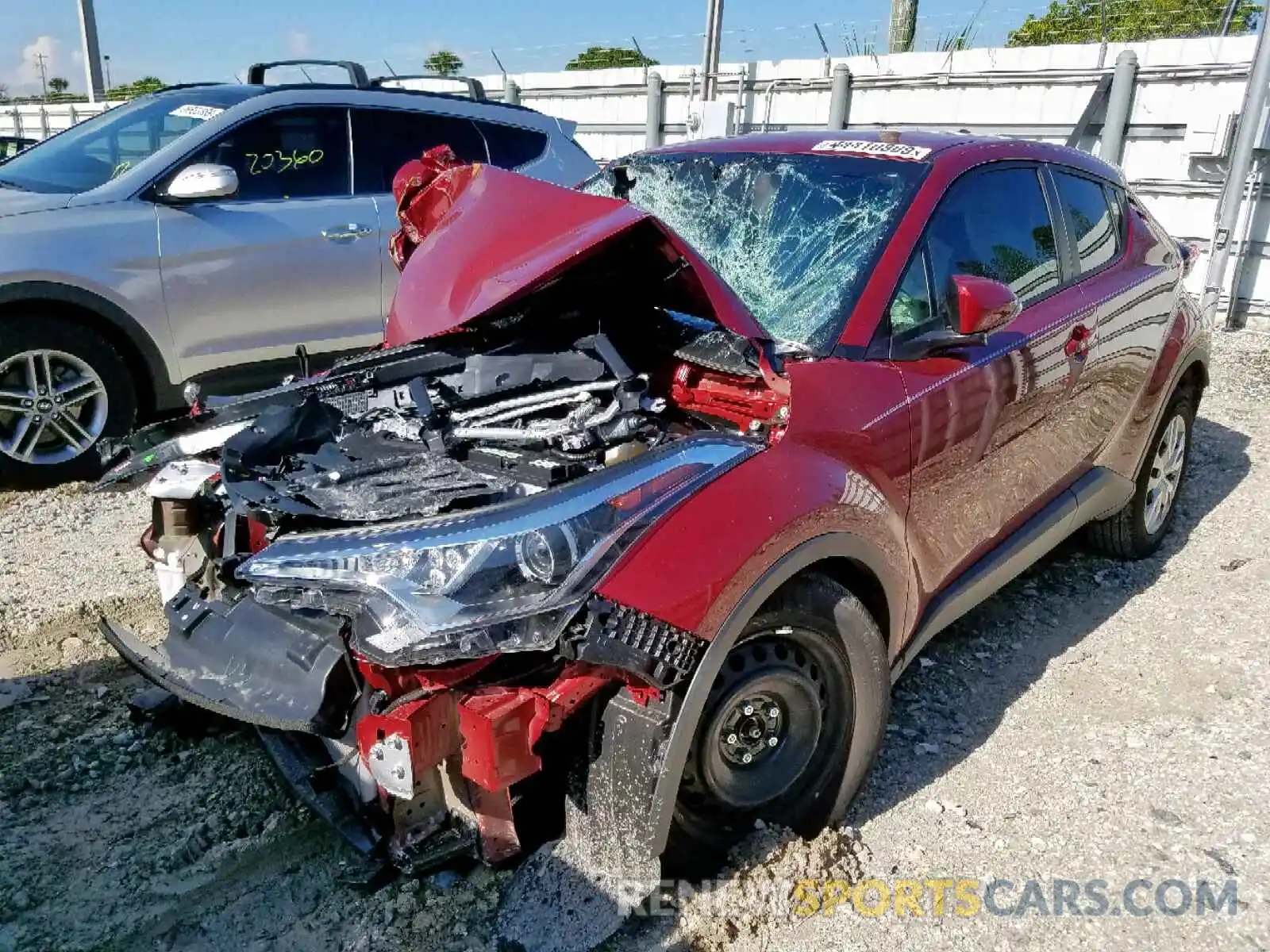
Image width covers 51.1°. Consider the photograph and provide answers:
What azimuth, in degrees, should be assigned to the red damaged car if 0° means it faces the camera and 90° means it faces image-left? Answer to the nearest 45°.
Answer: approximately 45°

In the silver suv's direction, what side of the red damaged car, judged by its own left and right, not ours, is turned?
right

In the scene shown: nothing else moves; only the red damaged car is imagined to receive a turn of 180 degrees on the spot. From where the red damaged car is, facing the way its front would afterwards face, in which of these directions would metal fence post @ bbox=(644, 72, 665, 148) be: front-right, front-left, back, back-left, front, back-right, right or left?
front-left

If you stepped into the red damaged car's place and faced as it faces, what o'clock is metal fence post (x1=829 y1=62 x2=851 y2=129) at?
The metal fence post is roughly at 5 o'clock from the red damaged car.

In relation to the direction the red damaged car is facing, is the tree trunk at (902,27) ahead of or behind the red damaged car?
behind

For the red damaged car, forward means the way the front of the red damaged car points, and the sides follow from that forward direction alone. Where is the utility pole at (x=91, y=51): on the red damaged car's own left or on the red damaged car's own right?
on the red damaged car's own right

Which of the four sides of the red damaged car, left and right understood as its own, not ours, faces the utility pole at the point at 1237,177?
back

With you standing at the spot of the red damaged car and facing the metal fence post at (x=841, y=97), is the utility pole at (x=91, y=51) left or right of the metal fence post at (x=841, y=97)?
left

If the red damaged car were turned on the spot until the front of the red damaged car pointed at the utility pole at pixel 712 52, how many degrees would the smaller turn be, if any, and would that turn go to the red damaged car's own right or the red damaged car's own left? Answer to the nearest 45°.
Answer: approximately 135° to the red damaged car's own right

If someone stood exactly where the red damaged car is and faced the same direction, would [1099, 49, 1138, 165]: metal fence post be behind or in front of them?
behind

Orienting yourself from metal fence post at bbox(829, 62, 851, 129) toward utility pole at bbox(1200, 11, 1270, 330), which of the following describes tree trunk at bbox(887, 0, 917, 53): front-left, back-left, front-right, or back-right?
back-left
